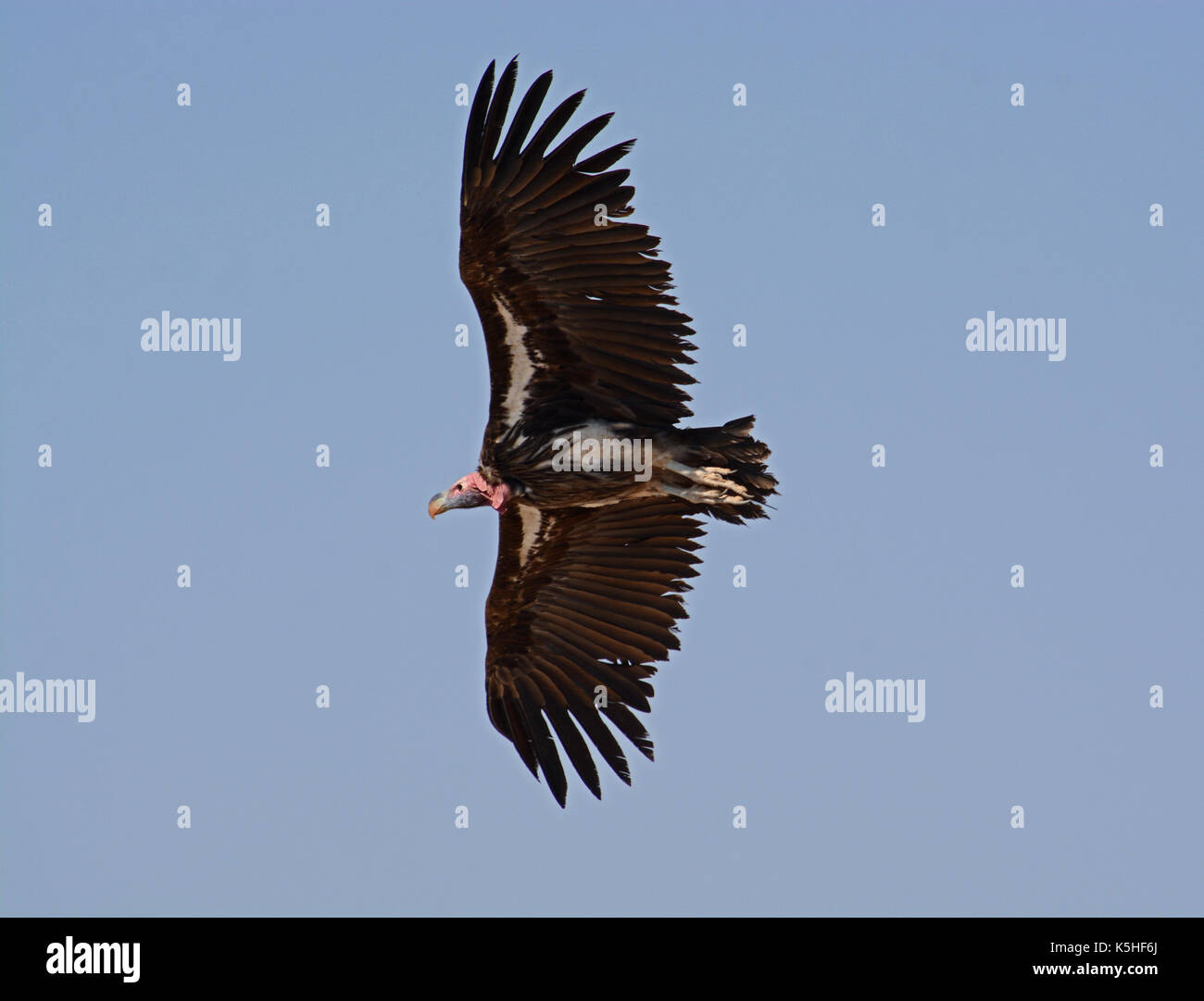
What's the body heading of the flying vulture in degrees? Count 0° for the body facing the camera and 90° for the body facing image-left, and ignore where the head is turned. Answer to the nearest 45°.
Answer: approximately 90°
